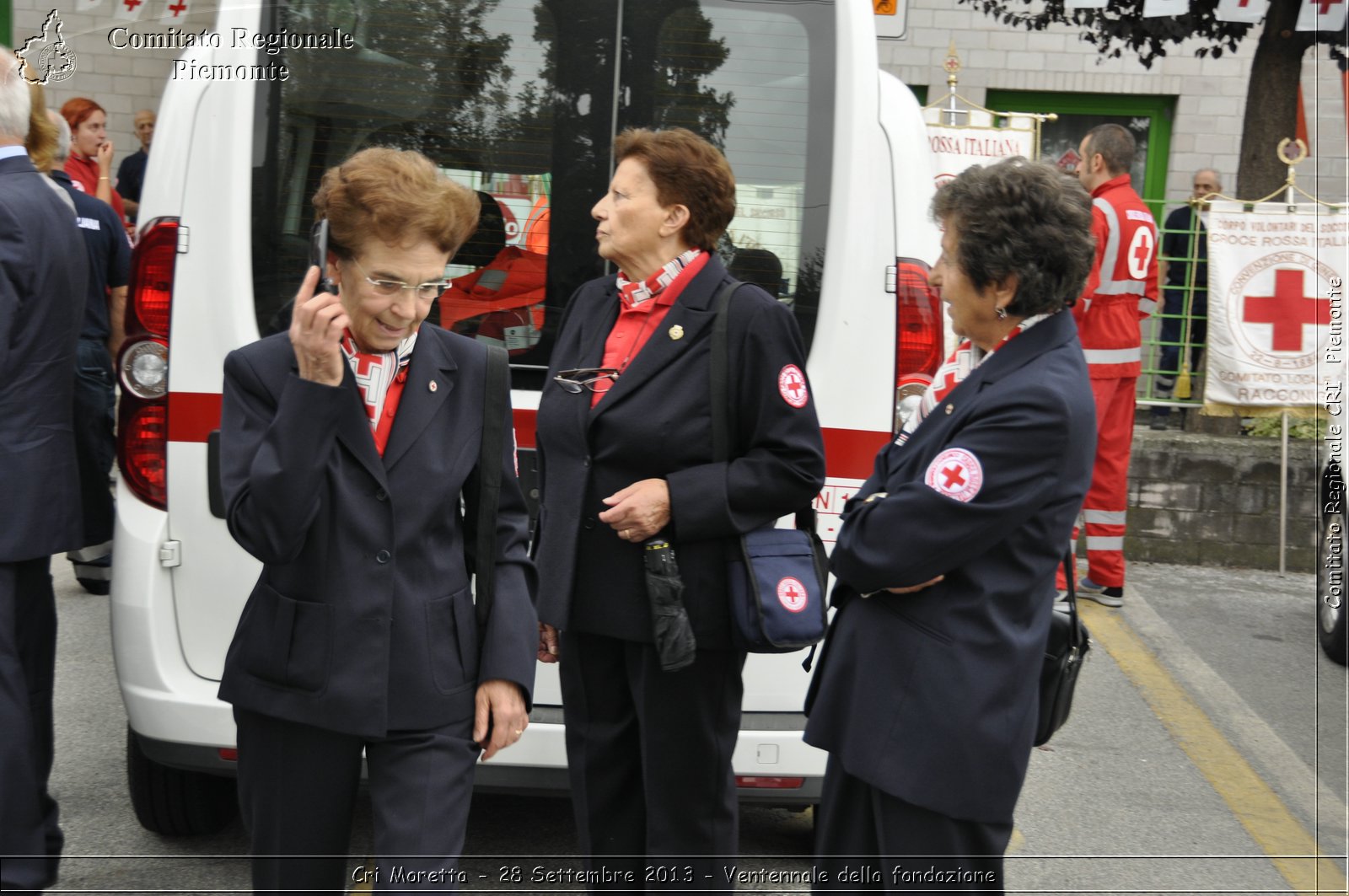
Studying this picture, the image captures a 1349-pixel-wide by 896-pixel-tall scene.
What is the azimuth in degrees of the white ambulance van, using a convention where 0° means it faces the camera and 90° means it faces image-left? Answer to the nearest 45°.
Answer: approximately 180°

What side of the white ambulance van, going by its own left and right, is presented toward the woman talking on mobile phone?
back

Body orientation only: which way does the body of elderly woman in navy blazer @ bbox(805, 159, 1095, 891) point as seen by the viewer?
to the viewer's left

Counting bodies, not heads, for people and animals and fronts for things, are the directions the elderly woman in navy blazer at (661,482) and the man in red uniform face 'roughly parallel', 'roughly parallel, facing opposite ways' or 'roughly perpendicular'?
roughly perpendicular

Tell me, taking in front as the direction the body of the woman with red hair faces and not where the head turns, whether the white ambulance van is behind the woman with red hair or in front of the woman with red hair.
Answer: in front

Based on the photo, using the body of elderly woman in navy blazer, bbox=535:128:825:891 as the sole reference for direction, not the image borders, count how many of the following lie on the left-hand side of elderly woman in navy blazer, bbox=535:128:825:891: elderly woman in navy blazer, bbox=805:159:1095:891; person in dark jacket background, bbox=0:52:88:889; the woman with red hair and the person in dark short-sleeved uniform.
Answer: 1

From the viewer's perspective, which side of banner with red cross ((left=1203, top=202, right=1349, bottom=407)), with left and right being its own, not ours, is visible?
front

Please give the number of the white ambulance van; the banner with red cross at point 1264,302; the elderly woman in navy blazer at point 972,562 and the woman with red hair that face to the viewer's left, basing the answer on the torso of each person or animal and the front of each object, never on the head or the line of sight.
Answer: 1

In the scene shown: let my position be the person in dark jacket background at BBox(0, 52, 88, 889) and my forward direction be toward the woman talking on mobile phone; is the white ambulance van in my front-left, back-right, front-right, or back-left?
front-left

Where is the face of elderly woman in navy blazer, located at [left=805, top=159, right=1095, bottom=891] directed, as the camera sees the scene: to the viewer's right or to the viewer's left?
to the viewer's left
